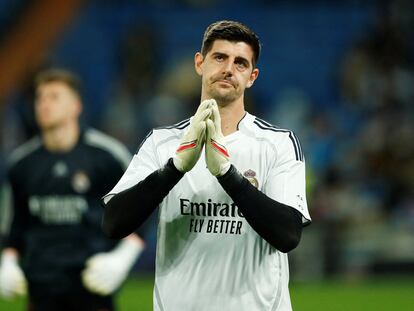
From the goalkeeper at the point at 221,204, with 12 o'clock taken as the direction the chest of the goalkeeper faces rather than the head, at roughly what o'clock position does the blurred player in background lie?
The blurred player in background is roughly at 5 o'clock from the goalkeeper.

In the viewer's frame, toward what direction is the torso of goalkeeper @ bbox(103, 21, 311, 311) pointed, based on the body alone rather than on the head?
toward the camera

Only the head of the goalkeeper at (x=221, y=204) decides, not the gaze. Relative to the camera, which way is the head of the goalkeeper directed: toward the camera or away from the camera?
toward the camera
